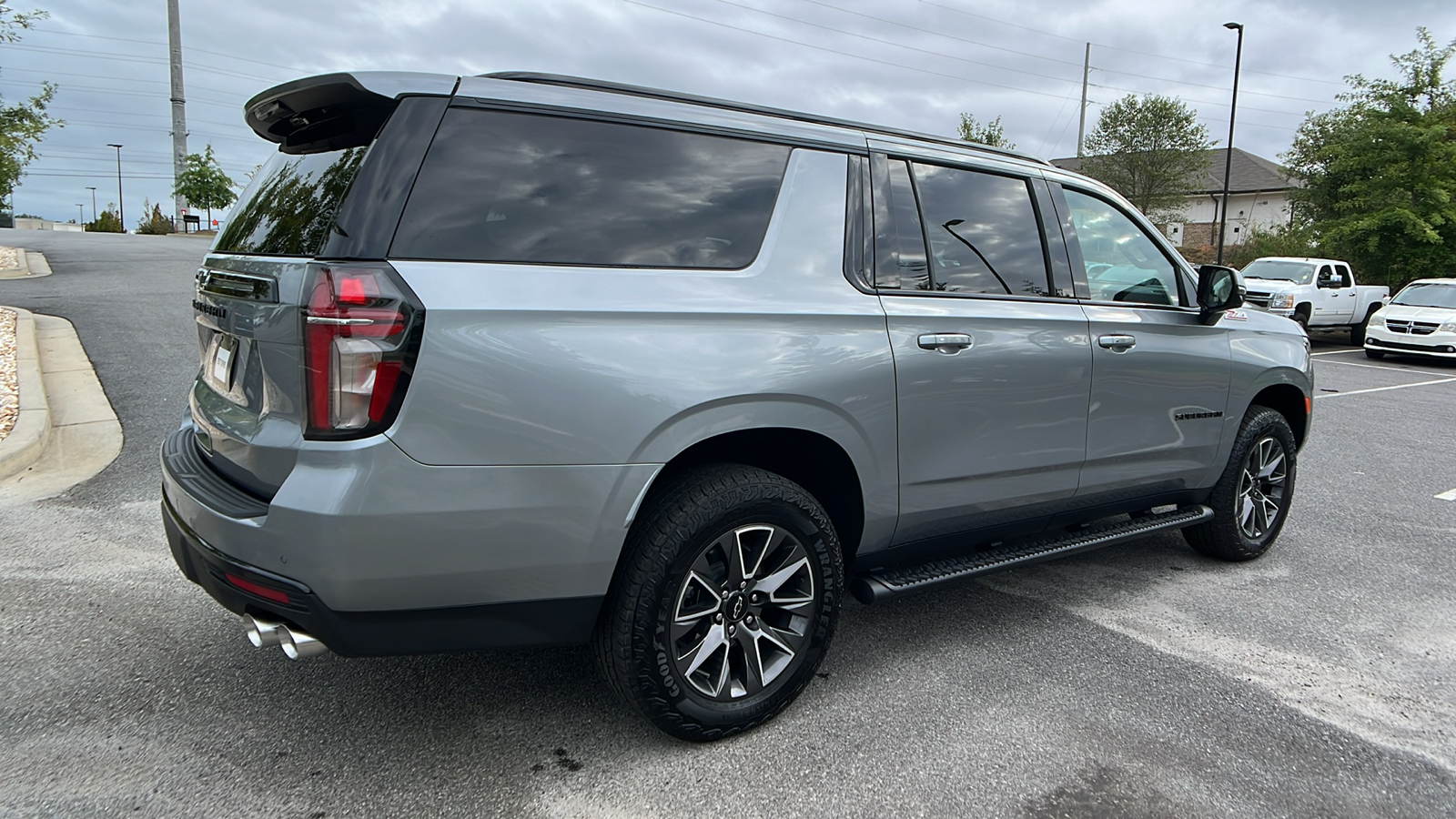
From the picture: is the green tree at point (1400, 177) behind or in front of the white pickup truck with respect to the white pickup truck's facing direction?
behind

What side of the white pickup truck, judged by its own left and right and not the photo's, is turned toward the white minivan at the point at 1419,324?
left

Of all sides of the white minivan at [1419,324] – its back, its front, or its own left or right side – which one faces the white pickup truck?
right

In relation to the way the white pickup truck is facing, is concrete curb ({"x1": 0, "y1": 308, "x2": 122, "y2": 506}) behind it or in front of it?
in front

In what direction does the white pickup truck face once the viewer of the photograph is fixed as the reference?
facing the viewer and to the left of the viewer

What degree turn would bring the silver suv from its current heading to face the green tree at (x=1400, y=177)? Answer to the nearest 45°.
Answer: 0° — it already faces it

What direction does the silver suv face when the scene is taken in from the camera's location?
facing away from the viewer and to the right of the viewer

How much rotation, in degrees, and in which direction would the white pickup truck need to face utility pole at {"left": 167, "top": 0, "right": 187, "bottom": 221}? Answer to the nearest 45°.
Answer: approximately 45° to its right

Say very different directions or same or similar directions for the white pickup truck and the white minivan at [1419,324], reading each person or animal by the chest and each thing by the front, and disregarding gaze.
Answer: same or similar directions

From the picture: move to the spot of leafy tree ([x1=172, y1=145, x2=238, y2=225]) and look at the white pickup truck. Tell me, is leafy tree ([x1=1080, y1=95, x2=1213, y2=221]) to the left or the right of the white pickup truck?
left

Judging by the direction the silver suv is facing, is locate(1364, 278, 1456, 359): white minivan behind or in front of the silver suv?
in front

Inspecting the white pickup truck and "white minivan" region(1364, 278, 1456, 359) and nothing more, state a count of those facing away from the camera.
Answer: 0

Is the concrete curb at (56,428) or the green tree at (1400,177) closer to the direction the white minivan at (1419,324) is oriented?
the concrete curb

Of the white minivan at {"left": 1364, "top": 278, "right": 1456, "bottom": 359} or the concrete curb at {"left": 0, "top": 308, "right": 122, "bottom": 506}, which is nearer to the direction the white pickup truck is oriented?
the concrete curb

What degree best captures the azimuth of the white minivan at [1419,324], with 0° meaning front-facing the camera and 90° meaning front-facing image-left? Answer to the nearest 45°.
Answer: approximately 45°
